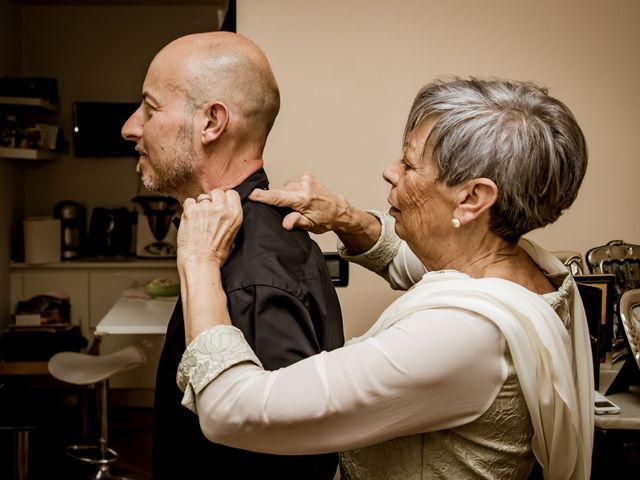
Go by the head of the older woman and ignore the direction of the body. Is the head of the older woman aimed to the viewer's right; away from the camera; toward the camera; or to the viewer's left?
to the viewer's left

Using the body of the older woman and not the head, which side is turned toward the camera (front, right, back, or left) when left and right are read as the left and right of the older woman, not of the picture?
left

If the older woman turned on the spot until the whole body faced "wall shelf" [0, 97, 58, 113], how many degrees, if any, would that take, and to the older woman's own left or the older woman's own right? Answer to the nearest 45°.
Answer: approximately 45° to the older woman's own right

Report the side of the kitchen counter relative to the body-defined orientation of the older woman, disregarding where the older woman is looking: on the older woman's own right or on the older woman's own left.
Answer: on the older woman's own right

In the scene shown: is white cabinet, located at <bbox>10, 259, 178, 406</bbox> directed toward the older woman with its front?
yes

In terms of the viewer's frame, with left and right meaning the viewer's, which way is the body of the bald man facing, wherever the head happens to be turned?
facing to the left of the viewer

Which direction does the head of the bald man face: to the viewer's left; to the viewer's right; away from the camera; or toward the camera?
to the viewer's left

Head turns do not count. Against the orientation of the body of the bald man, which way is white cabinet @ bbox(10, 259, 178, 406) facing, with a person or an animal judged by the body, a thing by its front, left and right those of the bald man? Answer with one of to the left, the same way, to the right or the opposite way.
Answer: to the left

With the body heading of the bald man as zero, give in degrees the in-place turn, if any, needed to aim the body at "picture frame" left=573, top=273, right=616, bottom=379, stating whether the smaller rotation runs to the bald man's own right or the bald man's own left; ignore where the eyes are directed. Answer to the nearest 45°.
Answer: approximately 135° to the bald man's own right
